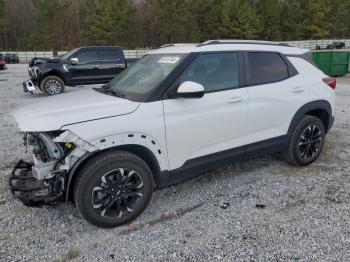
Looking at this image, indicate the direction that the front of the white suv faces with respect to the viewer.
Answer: facing the viewer and to the left of the viewer

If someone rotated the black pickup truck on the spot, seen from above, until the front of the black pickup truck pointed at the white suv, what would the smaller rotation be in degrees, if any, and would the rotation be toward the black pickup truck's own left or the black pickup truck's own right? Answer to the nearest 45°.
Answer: approximately 90° to the black pickup truck's own left

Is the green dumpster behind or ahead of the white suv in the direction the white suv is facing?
behind

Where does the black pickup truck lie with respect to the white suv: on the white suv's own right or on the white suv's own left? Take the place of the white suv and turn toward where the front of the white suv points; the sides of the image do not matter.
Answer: on the white suv's own right

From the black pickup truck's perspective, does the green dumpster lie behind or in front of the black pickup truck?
behind

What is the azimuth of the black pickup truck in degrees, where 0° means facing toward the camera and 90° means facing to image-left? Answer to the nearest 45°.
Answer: approximately 90°

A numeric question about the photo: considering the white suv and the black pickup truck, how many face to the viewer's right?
0
